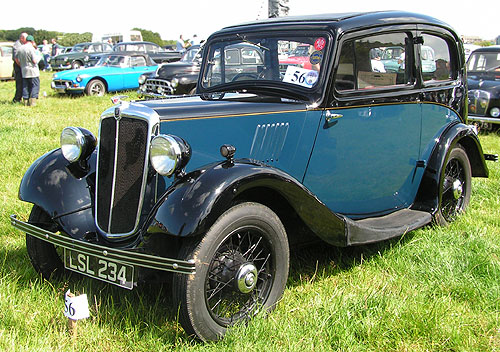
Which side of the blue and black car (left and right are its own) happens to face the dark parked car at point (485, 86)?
back

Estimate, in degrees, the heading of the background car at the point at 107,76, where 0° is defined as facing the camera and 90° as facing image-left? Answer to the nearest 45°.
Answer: approximately 45°

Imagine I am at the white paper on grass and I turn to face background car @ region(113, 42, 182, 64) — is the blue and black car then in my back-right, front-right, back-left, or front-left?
front-right

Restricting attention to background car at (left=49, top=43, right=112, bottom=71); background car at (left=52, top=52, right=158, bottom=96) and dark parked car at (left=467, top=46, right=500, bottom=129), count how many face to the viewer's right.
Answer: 0

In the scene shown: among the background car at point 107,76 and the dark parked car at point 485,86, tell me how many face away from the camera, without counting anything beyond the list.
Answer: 0

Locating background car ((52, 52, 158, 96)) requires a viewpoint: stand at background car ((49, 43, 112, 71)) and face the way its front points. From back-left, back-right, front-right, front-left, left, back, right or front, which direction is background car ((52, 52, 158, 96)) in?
front-left

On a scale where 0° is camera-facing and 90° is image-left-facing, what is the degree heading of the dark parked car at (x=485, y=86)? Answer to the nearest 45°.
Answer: approximately 45°

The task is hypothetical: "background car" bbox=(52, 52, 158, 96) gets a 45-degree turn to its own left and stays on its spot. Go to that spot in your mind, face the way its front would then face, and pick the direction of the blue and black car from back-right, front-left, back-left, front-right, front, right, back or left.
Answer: front

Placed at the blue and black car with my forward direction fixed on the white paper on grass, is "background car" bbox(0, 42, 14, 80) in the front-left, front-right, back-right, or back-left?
back-right

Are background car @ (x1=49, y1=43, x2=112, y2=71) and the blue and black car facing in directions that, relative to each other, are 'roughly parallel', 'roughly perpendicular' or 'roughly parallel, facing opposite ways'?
roughly parallel

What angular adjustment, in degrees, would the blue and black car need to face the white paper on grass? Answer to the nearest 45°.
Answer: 0° — it already faces it

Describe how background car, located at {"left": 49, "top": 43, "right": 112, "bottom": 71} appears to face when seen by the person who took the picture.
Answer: facing the viewer and to the left of the viewer

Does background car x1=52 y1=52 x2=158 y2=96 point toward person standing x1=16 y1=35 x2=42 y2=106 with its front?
yes
